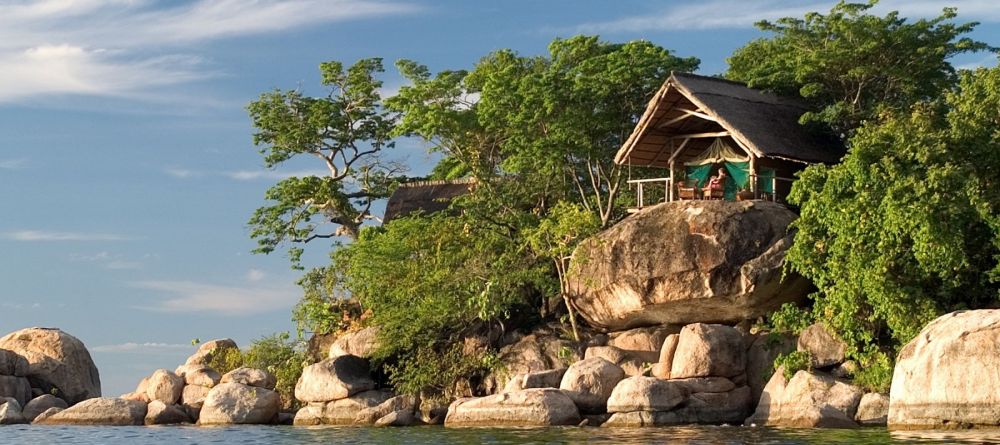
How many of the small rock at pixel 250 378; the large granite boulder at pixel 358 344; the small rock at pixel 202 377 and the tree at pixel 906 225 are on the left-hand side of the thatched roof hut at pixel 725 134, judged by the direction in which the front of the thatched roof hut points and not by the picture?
1

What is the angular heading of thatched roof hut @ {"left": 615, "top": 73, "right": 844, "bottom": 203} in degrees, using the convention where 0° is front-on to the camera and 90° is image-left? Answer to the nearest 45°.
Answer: approximately 45°

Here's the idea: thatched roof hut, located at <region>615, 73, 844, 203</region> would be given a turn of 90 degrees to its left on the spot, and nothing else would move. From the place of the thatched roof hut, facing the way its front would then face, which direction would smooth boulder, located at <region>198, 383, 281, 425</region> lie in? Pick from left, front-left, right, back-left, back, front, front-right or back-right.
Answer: back-right

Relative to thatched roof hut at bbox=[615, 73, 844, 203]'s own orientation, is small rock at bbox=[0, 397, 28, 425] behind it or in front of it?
in front

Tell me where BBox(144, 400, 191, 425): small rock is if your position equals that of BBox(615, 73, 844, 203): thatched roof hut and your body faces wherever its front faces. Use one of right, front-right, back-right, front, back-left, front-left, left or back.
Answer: front-right

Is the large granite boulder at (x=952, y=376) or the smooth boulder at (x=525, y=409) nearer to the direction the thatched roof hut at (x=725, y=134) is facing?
the smooth boulder

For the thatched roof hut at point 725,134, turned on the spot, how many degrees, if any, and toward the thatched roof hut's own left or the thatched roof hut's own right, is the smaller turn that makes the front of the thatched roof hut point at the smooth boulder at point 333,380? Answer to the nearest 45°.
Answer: approximately 45° to the thatched roof hut's own right

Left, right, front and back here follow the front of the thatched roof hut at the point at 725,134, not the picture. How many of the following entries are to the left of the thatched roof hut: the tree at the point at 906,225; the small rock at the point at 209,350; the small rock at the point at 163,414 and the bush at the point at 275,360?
1

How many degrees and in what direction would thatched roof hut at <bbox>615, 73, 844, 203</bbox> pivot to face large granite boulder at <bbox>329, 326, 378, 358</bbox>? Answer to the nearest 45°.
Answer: approximately 45° to its right

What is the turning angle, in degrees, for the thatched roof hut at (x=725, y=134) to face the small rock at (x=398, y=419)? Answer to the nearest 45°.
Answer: approximately 45° to its right

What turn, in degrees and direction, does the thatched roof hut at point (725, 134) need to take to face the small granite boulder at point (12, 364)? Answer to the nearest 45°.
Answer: approximately 45° to its right

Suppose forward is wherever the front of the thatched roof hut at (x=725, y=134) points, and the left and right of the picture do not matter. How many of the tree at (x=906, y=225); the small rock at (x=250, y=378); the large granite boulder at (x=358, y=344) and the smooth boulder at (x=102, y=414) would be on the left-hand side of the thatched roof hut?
1

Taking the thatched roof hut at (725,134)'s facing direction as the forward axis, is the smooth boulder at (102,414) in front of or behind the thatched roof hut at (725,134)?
in front

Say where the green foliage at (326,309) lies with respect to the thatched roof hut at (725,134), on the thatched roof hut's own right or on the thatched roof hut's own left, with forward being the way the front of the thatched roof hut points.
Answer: on the thatched roof hut's own right

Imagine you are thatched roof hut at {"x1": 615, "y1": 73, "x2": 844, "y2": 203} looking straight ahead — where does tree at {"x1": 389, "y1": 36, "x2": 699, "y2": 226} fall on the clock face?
The tree is roughly at 2 o'clock from the thatched roof hut.
